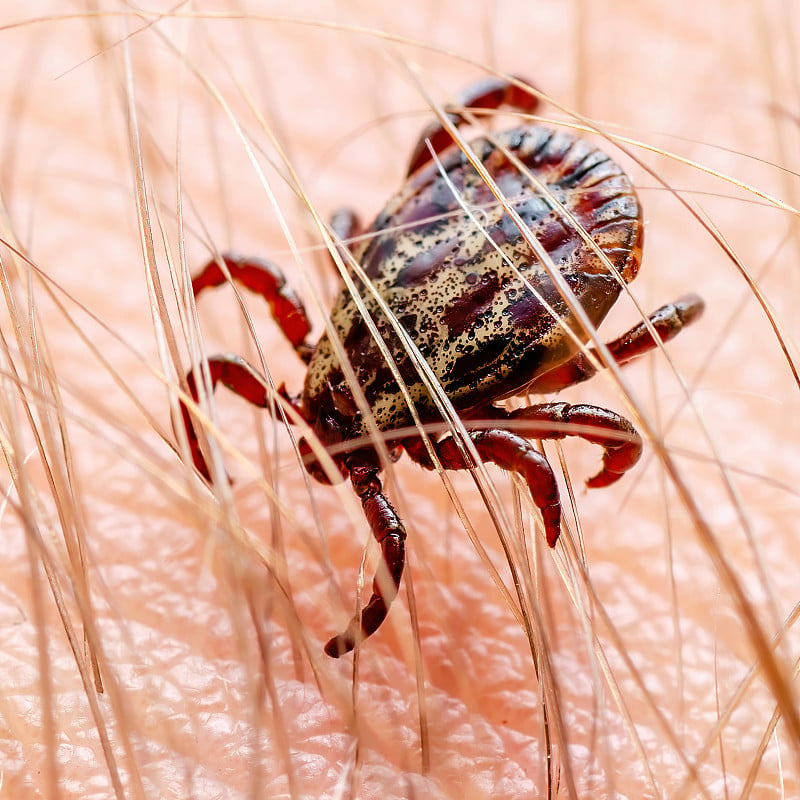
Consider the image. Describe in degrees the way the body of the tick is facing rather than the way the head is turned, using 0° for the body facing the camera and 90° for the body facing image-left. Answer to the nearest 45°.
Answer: approximately 45°
